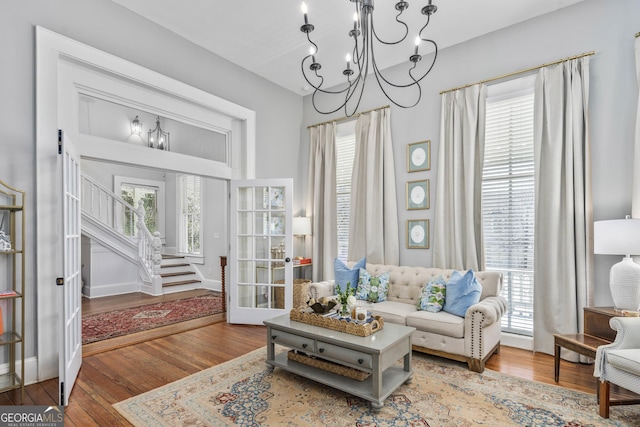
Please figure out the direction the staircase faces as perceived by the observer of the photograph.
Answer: facing the viewer and to the right of the viewer

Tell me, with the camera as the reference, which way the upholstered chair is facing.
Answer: facing the viewer and to the left of the viewer

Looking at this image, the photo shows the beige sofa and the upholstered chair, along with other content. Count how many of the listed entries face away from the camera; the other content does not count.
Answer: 0

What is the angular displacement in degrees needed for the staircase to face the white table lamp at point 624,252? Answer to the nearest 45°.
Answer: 0° — it already faces it

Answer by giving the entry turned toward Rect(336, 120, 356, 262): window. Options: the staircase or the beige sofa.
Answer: the staircase

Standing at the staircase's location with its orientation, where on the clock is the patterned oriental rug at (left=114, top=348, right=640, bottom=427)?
The patterned oriental rug is roughly at 1 o'clock from the staircase.

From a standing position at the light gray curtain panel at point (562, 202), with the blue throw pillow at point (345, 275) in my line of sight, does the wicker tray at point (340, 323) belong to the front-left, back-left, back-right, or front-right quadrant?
front-left

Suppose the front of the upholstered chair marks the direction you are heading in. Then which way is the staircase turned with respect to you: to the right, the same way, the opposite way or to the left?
the opposite way

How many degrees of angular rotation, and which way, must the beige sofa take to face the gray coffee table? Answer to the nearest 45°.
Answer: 0° — it already faces it

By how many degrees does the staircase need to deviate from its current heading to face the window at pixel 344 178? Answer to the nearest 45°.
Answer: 0° — it already faces it
